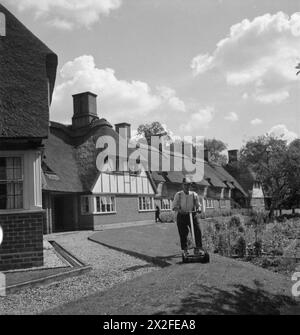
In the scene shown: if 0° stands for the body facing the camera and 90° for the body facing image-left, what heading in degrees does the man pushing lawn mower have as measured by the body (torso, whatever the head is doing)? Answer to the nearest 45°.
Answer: approximately 0°

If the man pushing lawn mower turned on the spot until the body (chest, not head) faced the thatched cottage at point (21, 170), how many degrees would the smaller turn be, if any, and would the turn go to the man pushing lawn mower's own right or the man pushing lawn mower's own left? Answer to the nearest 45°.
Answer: approximately 90° to the man pushing lawn mower's own right

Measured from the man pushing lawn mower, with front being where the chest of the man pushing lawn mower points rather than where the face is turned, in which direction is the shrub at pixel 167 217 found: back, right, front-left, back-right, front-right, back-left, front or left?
back

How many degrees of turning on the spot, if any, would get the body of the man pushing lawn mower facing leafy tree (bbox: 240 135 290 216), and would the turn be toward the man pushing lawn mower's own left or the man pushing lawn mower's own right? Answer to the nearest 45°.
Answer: approximately 180°
